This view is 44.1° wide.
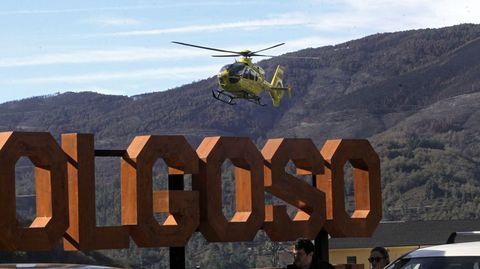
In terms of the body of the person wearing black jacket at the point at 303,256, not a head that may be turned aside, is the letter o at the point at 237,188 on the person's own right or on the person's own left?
on the person's own right

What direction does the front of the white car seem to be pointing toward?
to the viewer's left

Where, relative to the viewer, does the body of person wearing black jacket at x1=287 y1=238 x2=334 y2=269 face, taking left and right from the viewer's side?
facing the viewer and to the left of the viewer

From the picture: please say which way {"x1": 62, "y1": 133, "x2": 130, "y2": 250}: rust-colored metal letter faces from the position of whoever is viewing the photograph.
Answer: facing the viewer and to the right of the viewer

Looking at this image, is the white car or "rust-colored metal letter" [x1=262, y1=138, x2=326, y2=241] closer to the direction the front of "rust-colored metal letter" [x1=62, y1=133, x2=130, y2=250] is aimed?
the white car

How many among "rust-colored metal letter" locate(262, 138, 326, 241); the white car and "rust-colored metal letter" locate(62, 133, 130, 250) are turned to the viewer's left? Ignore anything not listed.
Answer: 1

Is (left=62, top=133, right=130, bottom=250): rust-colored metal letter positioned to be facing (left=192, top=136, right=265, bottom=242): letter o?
no

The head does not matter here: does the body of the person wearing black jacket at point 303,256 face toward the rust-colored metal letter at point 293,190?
no

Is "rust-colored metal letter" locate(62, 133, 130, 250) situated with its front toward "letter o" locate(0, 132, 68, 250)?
no

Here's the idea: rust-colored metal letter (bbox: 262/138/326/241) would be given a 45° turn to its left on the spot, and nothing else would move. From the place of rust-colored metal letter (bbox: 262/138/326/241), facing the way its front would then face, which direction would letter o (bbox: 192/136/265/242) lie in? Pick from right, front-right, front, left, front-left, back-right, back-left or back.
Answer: back-right

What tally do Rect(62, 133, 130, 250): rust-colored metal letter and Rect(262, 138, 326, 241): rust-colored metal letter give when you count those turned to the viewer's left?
0

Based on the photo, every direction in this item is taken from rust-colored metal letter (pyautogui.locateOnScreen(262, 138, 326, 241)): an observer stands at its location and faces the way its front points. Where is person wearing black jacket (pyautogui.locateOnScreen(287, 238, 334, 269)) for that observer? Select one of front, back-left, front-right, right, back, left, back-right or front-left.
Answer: front-right
